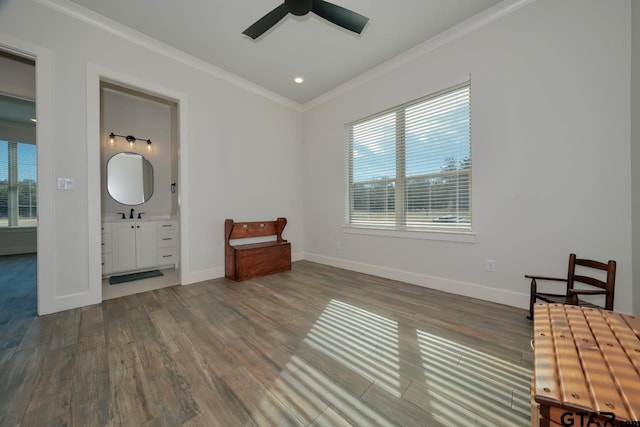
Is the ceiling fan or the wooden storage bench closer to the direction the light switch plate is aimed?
the ceiling fan

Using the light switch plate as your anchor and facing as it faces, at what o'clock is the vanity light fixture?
The vanity light fixture is roughly at 7 o'clock from the light switch plate.

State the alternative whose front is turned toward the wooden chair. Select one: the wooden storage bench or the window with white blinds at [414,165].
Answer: the wooden storage bench

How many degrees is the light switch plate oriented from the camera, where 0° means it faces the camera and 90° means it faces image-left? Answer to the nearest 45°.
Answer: approximately 0°

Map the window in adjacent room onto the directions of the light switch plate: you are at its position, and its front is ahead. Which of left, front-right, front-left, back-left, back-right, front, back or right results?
back

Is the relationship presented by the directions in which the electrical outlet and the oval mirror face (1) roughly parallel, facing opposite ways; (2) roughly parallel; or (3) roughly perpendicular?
roughly perpendicular

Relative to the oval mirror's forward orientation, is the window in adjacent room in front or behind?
behind

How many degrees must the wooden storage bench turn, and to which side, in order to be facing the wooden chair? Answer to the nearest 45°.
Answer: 0° — it already faces it

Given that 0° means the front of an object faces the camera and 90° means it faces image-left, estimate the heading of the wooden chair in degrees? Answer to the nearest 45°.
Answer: approximately 45°
